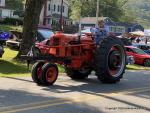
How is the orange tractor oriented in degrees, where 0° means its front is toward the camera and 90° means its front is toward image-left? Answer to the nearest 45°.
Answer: approximately 45°
